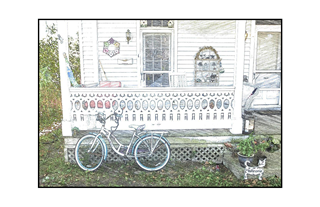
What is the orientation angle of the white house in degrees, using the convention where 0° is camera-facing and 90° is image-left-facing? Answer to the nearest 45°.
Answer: approximately 0°

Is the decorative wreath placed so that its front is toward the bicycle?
yes

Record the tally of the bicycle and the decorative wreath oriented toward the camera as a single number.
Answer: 1

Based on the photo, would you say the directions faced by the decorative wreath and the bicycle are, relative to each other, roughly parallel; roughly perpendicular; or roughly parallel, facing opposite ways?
roughly perpendicular

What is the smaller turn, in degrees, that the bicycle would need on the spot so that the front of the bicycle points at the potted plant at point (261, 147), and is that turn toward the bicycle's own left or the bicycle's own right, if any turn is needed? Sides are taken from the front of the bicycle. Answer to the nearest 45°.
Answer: approximately 180°

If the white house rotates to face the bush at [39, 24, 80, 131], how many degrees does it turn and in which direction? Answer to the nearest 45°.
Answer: approximately 45° to its right

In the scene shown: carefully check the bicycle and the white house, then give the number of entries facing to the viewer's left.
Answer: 1

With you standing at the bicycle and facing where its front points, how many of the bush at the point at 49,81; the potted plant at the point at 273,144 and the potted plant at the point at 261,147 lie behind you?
2

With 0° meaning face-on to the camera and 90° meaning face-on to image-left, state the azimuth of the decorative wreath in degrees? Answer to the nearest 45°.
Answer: approximately 0°

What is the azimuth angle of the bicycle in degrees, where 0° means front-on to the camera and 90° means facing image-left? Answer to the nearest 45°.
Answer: approximately 90°

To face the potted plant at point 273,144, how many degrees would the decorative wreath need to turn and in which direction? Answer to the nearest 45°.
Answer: approximately 45° to its left

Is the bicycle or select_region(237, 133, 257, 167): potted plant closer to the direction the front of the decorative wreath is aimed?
the bicycle
